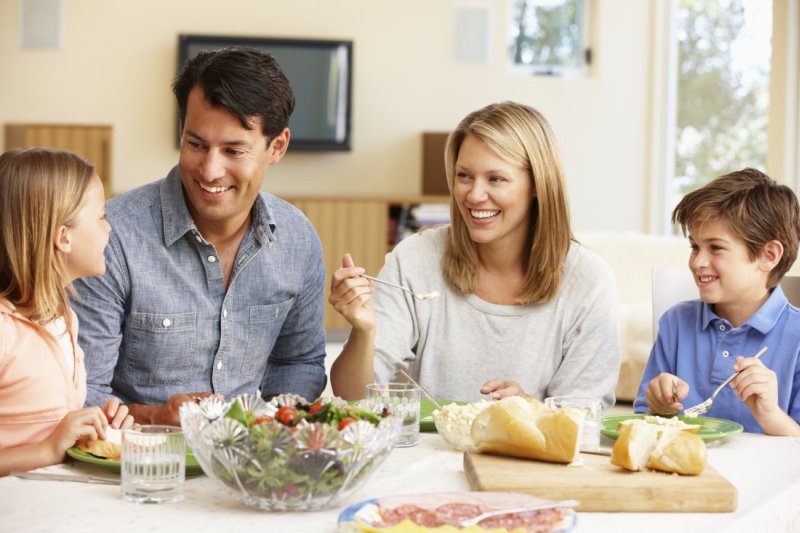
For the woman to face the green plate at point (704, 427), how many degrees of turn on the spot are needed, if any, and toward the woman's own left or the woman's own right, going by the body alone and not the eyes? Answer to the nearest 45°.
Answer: approximately 45° to the woman's own left

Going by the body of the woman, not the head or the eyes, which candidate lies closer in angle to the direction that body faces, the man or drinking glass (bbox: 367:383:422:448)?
the drinking glass

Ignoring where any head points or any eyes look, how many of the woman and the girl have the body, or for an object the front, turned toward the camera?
1

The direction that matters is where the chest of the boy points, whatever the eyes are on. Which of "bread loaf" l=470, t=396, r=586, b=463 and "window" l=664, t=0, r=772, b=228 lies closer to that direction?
the bread loaf

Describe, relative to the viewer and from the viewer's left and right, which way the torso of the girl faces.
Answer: facing to the right of the viewer

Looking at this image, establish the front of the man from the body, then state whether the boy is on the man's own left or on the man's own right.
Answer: on the man's own left

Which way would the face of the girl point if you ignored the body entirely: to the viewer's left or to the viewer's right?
to the viewer's right

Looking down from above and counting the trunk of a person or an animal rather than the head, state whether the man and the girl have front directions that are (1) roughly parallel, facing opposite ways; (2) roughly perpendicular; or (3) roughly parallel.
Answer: roughly perpendicular

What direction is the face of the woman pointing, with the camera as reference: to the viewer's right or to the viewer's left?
to the viewer's left

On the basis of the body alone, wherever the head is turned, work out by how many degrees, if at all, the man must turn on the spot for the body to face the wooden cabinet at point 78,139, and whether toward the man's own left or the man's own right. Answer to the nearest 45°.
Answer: approximately 180°
